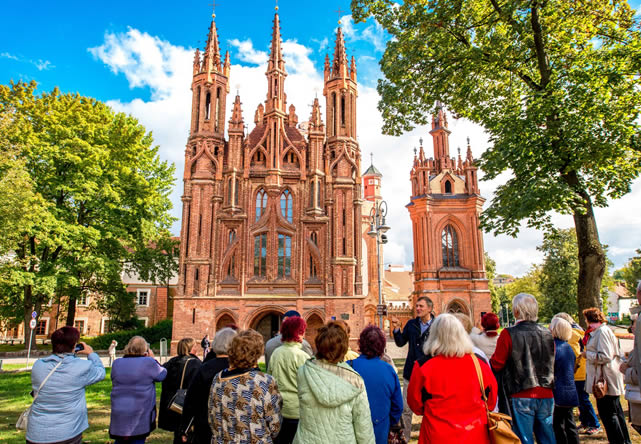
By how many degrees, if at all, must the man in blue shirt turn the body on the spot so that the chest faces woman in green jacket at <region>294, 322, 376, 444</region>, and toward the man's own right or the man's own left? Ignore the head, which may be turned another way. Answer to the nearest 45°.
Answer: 0° — they already face them

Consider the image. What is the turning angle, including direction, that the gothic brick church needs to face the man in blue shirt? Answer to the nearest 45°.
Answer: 0° — it already faces them

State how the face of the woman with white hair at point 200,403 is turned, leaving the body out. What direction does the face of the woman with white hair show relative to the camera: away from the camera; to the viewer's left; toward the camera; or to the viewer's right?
away from the camera

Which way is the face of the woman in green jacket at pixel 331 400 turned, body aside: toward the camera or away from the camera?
away from the camera

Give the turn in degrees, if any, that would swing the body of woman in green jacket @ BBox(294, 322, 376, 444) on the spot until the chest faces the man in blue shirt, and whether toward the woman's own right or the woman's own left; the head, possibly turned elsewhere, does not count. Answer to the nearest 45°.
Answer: approximately 45° to the woman's own right

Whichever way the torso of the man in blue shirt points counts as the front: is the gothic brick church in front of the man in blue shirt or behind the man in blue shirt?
behind

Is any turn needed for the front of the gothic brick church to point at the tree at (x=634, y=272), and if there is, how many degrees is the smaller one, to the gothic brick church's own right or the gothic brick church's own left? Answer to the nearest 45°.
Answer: approximately 90° to the gothic brick church's own left

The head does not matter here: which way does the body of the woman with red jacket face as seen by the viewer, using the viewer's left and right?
facing away from the viewer

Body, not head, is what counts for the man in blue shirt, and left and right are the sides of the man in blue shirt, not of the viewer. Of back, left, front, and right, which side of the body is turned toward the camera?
front

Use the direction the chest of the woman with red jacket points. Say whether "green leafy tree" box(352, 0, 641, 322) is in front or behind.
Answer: in front

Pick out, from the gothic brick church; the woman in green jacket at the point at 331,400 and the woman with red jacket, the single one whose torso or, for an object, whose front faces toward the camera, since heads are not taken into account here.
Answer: the gothic brick church

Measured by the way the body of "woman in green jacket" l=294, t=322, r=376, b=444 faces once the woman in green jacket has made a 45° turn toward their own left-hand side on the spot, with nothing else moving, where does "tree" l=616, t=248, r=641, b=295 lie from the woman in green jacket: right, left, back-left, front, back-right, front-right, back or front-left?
right

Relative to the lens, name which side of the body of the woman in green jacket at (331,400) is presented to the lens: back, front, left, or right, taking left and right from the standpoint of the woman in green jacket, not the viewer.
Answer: back

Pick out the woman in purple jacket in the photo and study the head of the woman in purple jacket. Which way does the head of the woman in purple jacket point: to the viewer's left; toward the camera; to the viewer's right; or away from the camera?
away from the camera

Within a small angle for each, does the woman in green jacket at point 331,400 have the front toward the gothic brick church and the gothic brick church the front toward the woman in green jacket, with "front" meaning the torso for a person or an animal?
yes

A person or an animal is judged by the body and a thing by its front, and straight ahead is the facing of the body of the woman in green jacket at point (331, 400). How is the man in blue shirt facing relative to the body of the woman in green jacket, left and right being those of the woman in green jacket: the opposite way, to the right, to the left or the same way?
the opposite way

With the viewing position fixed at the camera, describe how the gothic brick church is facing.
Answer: facing the viewer

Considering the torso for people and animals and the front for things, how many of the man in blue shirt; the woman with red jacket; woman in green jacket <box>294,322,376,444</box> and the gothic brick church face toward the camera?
2

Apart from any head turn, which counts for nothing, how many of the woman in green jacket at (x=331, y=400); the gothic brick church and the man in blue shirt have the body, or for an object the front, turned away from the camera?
1

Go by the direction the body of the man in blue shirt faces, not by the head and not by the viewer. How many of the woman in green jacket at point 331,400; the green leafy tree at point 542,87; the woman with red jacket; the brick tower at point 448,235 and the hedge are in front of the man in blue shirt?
2

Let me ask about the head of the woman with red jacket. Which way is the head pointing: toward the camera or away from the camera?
away from the camera

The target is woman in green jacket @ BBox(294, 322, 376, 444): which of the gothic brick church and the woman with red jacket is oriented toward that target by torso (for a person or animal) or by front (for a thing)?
the gothic brick church

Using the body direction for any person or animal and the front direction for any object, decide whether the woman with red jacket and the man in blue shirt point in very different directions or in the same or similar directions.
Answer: very different directions

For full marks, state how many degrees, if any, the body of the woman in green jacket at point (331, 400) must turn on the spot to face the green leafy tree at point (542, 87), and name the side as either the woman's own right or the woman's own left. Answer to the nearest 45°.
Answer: approximately 45° to the woman's own right
